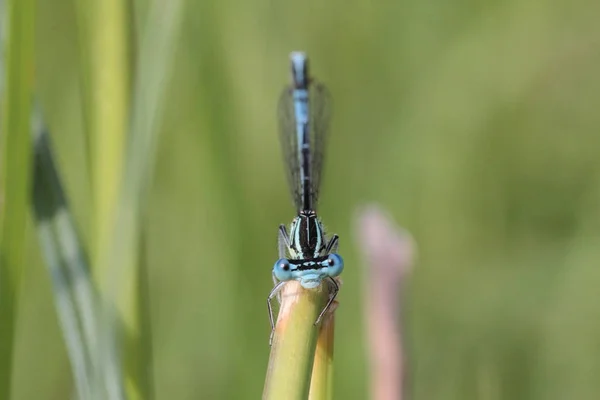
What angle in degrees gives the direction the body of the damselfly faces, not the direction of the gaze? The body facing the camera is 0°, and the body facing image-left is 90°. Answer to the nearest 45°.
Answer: approximately 0°
